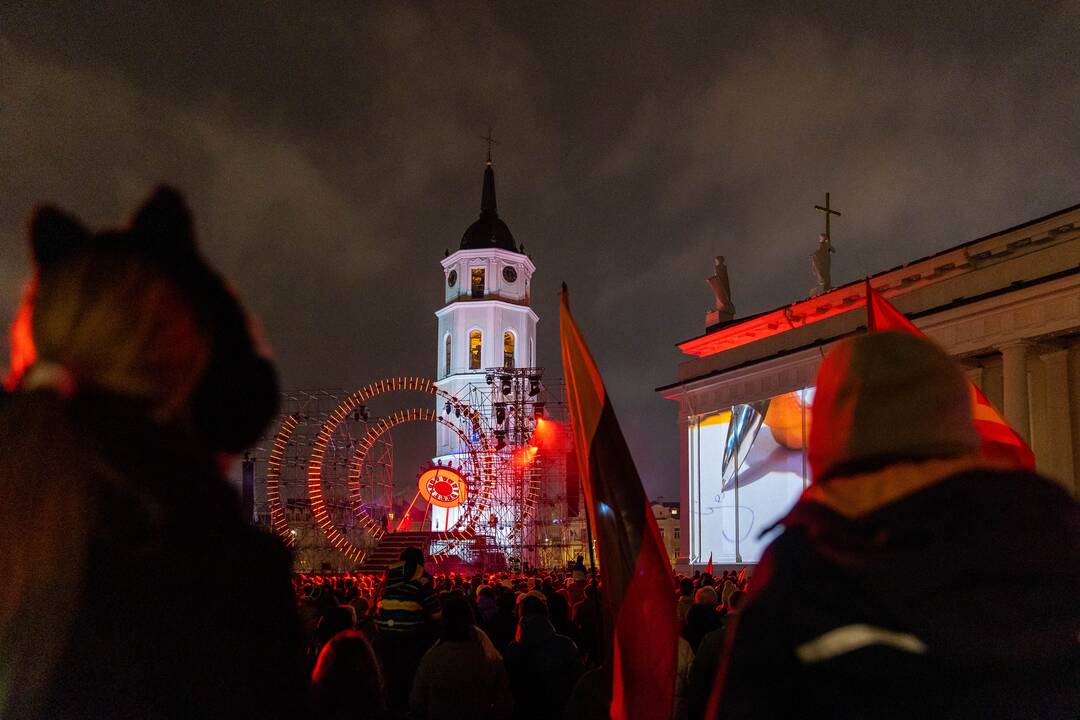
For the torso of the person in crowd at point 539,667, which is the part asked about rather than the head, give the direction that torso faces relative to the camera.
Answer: away from the camera

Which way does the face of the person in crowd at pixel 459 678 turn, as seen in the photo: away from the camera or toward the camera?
away from the camera

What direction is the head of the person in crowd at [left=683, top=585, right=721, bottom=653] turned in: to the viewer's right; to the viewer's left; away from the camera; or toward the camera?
away from the camera

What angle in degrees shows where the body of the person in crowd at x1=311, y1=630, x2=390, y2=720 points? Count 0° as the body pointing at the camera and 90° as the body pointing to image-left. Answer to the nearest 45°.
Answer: approximately 180°

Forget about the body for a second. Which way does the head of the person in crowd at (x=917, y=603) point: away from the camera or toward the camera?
away from the camera

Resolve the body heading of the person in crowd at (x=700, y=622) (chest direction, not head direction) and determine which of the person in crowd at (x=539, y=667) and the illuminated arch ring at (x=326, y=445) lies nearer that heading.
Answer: the illuminated arch ring

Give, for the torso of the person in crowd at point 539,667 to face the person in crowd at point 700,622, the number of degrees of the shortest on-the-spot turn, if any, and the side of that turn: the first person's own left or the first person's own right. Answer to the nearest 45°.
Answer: approximately 90° to the first person's own right

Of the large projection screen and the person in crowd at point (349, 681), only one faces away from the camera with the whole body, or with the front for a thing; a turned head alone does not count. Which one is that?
the person in crowd

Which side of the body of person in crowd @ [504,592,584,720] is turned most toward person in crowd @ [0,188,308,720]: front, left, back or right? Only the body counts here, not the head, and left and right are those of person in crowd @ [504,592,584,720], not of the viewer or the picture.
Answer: back

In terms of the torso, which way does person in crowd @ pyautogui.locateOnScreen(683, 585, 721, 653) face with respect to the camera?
away from the camera

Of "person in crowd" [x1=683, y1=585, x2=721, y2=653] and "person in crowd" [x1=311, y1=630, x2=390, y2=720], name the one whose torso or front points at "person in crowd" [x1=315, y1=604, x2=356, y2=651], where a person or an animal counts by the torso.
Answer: "person in crowd" [x1=311, y1=630, x2=390, y2=720]

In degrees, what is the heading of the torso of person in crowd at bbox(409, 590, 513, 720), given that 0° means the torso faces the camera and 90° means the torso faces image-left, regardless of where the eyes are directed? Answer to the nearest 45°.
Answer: approximately 180°

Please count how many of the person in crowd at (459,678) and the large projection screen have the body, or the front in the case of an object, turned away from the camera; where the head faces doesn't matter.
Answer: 1
